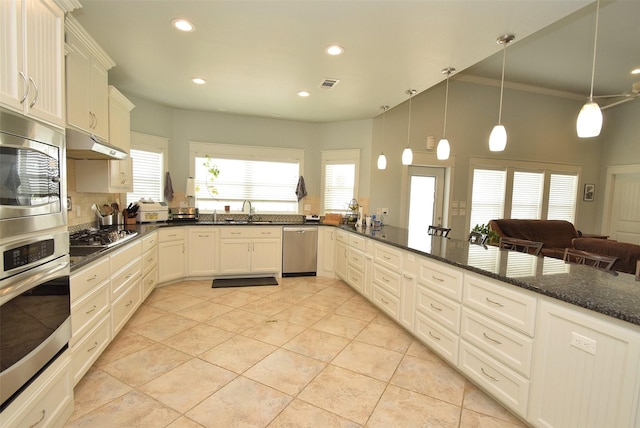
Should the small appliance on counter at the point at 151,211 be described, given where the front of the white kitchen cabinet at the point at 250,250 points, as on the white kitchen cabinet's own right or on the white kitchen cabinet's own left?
on the white kitchen cabinet's own right

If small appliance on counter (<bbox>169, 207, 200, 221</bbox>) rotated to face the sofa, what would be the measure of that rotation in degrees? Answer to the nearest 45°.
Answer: approximately 90° to its left

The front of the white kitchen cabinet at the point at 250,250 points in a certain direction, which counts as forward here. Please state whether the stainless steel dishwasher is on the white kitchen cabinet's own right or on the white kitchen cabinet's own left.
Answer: on the white kitchen cabinet's own left

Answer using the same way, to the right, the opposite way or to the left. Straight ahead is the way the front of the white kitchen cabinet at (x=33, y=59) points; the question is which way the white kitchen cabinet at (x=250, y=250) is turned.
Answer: to the right

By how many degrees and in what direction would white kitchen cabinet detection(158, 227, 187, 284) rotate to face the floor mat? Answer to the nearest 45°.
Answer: approximately 45° to its left

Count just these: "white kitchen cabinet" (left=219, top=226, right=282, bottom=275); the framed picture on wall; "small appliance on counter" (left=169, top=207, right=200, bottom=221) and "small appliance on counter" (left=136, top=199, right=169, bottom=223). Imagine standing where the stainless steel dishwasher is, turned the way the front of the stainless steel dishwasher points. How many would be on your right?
3

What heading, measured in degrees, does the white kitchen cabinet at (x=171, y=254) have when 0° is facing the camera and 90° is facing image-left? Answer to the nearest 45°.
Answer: approximately 315°

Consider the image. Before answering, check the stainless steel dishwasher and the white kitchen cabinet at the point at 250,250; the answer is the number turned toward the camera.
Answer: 2

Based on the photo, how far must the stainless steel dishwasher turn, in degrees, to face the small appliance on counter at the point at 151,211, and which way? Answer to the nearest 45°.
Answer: approximately 90° to its right
